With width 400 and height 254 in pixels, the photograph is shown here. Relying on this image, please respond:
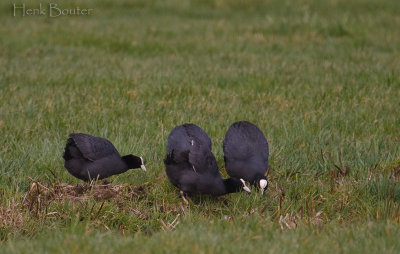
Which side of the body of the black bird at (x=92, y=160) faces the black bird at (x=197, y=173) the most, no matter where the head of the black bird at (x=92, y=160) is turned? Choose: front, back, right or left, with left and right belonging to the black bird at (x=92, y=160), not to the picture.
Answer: front

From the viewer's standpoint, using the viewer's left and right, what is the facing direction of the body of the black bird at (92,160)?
facing to the right of the viewer
